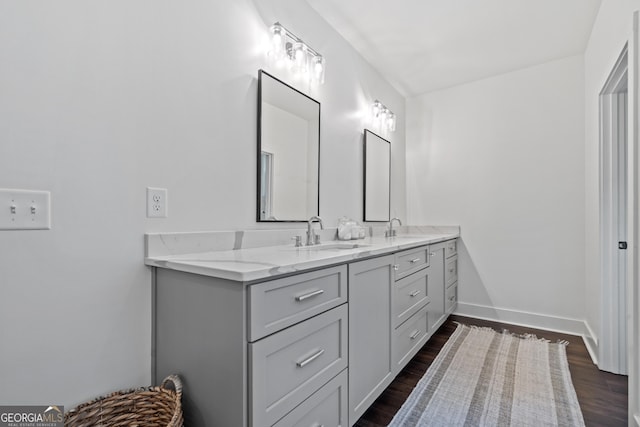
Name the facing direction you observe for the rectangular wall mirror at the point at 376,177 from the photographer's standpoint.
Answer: facing the viewer and to the right of the viewer

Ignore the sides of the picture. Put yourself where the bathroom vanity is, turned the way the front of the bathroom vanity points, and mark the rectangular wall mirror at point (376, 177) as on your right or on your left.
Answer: on your left

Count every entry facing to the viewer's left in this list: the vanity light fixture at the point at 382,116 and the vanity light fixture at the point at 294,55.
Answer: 0

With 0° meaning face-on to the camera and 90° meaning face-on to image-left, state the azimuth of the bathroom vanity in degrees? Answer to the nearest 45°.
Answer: approximately 315°
